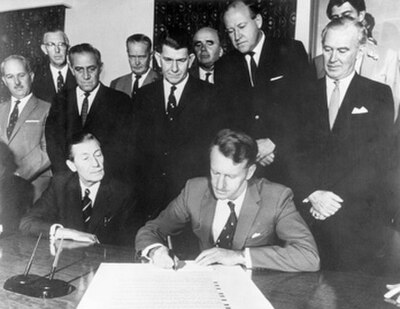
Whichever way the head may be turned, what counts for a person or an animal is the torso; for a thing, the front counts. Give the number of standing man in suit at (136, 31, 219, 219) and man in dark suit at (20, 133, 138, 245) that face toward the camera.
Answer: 2

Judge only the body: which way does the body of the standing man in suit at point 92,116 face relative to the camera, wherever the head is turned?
toward the camera

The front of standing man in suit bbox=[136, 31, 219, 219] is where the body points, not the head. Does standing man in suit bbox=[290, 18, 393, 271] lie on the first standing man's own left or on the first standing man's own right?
on the first standing man's own left

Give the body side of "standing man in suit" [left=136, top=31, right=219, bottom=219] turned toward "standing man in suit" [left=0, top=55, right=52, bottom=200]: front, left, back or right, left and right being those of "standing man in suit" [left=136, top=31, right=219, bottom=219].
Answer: right

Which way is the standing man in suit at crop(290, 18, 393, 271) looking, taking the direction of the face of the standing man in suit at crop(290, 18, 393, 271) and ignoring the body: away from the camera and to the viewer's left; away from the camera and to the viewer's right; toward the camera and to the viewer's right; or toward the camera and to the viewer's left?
toward the camera and to the viewer's left

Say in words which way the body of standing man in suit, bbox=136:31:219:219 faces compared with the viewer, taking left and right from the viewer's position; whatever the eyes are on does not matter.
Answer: facing the viewer

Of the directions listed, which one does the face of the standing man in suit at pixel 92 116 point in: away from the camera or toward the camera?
toward the camera

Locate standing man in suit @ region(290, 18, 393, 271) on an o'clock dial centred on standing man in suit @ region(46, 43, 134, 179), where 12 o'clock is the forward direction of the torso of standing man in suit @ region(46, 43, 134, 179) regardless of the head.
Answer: standing man in suit @ region(290, 18, 393, 271) is roughly at 10 o'clock from standing man in suit @ region(46, 43, 134, 179).

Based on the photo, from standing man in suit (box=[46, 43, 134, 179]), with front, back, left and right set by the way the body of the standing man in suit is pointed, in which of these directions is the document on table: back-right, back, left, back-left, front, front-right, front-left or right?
front

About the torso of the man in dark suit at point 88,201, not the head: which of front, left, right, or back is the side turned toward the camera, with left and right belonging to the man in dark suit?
front

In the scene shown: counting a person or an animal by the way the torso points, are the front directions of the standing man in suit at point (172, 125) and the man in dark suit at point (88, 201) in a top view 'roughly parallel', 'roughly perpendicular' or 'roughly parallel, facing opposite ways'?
roughly parallel
